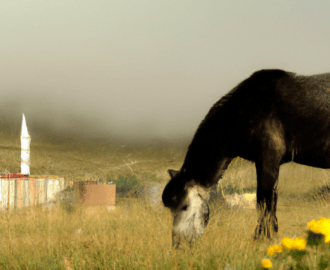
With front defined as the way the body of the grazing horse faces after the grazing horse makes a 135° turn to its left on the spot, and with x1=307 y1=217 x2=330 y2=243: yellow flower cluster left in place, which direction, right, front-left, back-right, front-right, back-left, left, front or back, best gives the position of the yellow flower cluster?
front-right

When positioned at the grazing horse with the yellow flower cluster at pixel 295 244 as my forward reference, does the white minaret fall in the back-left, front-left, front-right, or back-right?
back-right

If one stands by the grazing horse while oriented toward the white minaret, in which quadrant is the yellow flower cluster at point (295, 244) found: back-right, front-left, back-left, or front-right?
back-left

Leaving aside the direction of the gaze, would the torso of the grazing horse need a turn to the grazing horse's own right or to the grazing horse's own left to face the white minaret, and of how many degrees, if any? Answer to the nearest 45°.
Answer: approximately 45° to the grazing horse's own right

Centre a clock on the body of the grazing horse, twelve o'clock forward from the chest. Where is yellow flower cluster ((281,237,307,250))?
The yellow flower cluster is roughly at 9 o'clock from the grazing horse.

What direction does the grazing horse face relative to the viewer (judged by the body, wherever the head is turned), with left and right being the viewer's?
facing to the left of the viewer
